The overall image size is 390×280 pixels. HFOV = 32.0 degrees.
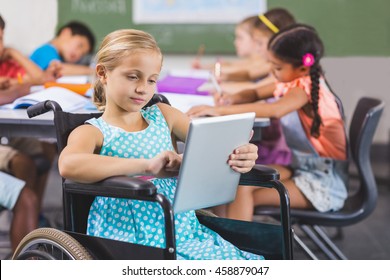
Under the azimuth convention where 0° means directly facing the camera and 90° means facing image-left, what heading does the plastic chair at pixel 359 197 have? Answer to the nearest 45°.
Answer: approximately 90°

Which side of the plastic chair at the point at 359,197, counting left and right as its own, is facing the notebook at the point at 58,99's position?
front

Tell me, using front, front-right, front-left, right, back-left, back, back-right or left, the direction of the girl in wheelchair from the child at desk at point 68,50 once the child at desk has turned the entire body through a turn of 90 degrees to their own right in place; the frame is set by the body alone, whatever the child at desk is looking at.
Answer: front-left

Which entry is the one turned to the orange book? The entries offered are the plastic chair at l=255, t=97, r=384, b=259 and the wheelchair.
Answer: the plastic chair

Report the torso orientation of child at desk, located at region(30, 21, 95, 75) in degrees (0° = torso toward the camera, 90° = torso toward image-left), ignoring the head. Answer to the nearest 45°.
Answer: approximately 315°

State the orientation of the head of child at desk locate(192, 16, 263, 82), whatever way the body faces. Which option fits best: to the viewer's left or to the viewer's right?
to the viewer's left

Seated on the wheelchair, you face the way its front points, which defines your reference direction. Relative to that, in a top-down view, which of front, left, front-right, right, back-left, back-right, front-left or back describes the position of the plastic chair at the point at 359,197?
left

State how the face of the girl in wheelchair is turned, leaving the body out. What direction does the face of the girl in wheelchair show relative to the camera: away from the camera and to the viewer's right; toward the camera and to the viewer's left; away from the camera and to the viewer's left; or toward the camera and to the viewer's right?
toward the camera and to the viewer's right

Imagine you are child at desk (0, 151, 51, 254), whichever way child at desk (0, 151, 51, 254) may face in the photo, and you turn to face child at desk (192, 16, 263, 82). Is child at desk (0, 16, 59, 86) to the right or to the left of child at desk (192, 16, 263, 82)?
left

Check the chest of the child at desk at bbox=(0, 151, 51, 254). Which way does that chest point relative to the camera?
to the viewer's right

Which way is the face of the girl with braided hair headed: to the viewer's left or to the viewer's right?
to the viewer's left

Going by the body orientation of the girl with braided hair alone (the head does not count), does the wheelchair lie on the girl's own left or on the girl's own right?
on the girl's own left

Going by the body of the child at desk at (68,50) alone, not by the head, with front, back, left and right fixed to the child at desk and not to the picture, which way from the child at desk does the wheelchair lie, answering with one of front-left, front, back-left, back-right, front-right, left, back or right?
front-right

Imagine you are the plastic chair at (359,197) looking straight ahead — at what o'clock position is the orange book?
The orange book is roughly at 12 o'clock from the plastic chair.

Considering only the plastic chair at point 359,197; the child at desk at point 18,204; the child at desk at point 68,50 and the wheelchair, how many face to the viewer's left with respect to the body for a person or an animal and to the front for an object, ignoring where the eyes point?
1

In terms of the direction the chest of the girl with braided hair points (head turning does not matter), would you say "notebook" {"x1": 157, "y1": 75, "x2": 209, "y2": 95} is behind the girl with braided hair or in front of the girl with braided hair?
in front
